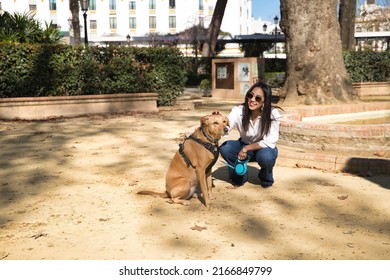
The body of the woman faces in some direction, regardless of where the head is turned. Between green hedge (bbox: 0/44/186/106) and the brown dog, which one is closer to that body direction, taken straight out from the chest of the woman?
the brown dog

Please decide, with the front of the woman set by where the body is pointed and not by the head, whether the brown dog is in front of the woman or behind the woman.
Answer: in front

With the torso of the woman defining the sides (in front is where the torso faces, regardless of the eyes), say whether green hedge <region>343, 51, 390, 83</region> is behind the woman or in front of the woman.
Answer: behind

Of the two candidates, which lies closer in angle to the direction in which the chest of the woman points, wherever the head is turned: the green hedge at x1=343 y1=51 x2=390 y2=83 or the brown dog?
the brown dog

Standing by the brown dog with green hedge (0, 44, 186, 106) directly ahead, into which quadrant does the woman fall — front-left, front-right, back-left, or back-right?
front-right

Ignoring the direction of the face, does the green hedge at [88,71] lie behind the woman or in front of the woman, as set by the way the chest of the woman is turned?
behind

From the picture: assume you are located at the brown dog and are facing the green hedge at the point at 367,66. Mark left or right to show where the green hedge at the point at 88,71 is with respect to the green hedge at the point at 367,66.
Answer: left

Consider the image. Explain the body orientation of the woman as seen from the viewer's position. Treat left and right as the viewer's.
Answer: facing the viewer

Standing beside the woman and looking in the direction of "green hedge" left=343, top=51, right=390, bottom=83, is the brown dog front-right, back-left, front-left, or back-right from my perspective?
back-left
